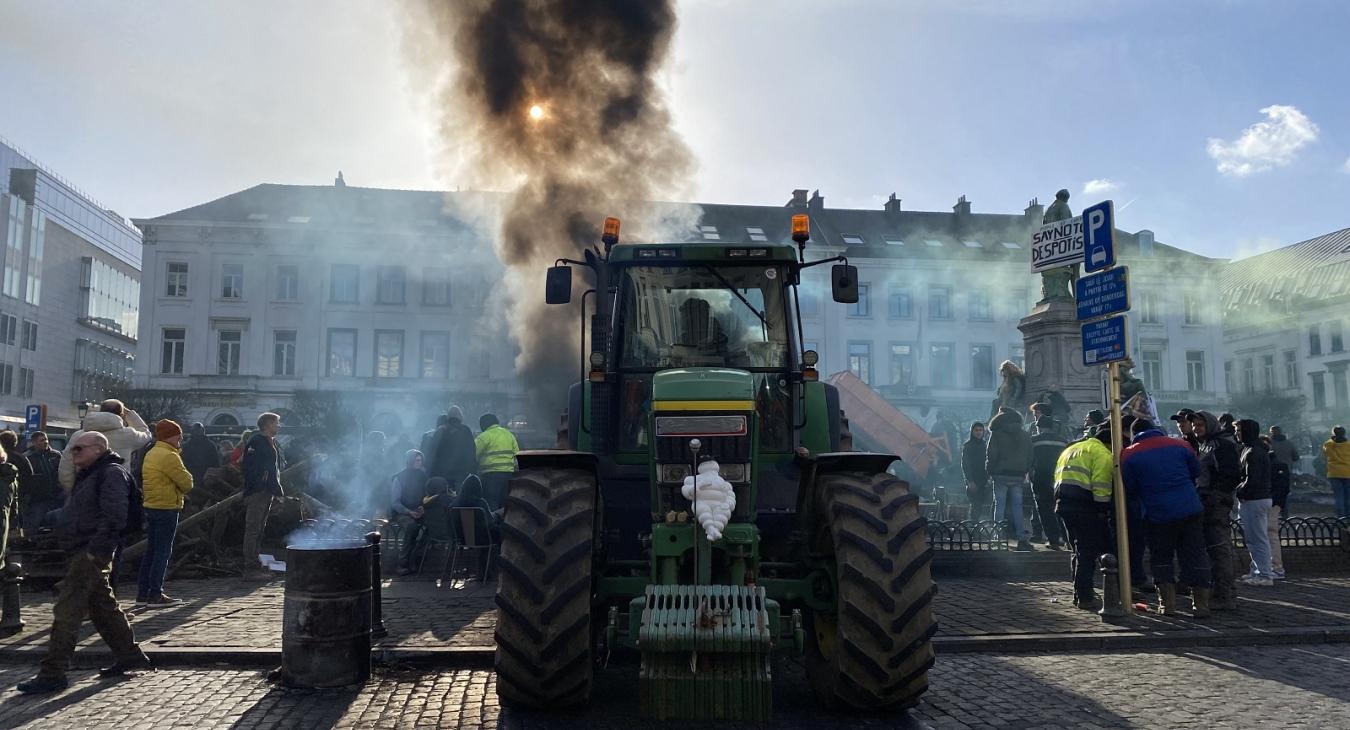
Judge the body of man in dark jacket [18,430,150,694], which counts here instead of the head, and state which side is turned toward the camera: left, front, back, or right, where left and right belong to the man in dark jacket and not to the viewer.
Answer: left

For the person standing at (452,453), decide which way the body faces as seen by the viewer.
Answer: away from the camera

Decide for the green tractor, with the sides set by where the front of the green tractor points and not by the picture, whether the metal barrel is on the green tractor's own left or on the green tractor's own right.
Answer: on the green tractor's own right

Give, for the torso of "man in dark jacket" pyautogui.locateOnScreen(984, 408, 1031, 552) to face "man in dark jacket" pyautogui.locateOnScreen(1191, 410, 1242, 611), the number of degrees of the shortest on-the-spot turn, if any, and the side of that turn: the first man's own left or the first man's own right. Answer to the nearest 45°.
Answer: approximately 135° to the first man's own right

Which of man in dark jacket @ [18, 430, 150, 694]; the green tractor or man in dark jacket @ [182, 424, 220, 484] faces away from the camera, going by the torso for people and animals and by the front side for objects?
man in dark jacket @ [182, 424, 220, 484]

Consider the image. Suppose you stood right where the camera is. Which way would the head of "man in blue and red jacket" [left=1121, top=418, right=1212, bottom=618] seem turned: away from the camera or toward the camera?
away from the camera

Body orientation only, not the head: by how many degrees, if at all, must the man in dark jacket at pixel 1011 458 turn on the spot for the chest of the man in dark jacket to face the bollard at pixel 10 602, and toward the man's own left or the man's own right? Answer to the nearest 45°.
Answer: approximately 135° to the man's own left

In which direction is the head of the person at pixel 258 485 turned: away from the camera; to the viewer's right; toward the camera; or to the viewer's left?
to the viewer's right

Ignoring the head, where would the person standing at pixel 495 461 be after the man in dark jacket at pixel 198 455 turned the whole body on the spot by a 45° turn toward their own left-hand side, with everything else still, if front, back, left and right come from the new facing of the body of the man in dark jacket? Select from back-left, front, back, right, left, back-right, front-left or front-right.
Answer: back

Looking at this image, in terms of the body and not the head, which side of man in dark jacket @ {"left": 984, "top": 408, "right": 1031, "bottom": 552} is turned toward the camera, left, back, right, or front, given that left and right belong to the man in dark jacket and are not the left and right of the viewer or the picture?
back

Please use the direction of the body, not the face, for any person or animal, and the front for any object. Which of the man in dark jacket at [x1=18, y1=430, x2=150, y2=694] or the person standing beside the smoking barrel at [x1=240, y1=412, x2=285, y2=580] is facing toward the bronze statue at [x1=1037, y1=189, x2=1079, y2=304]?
the person standing beside the smoking barrel
